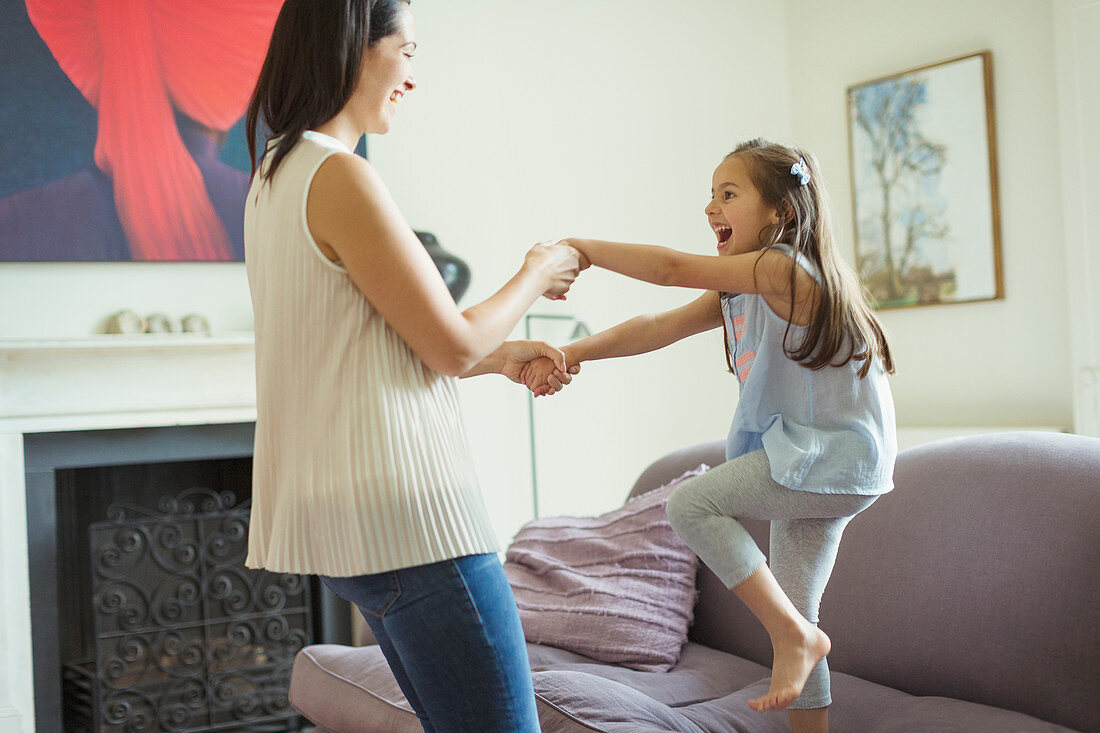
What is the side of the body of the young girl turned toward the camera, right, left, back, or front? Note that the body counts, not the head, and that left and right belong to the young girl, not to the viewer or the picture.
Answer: left

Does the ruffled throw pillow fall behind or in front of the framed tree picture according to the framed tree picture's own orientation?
in front

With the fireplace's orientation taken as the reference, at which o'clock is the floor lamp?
The floor lamp is roughly at 9 o'clock from the fireplace.

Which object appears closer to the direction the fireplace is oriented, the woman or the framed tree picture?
the woman

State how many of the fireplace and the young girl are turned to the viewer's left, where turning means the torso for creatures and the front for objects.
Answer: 1

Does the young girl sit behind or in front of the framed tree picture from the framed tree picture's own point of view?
in front

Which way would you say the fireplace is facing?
toward the camera

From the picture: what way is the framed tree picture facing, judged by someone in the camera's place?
facing the viewer and to the left of the viewer

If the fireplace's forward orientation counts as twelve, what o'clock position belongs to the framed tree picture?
The framed tree picture is roughly at 9 o'clock from the fireplace.

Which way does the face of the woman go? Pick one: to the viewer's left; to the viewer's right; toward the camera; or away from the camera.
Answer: to the viewer's right
